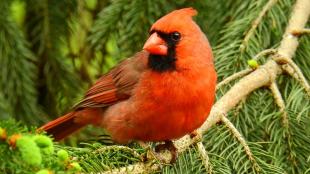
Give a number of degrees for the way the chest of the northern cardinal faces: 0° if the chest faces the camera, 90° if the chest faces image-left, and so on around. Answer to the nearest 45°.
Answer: approximately 315°
